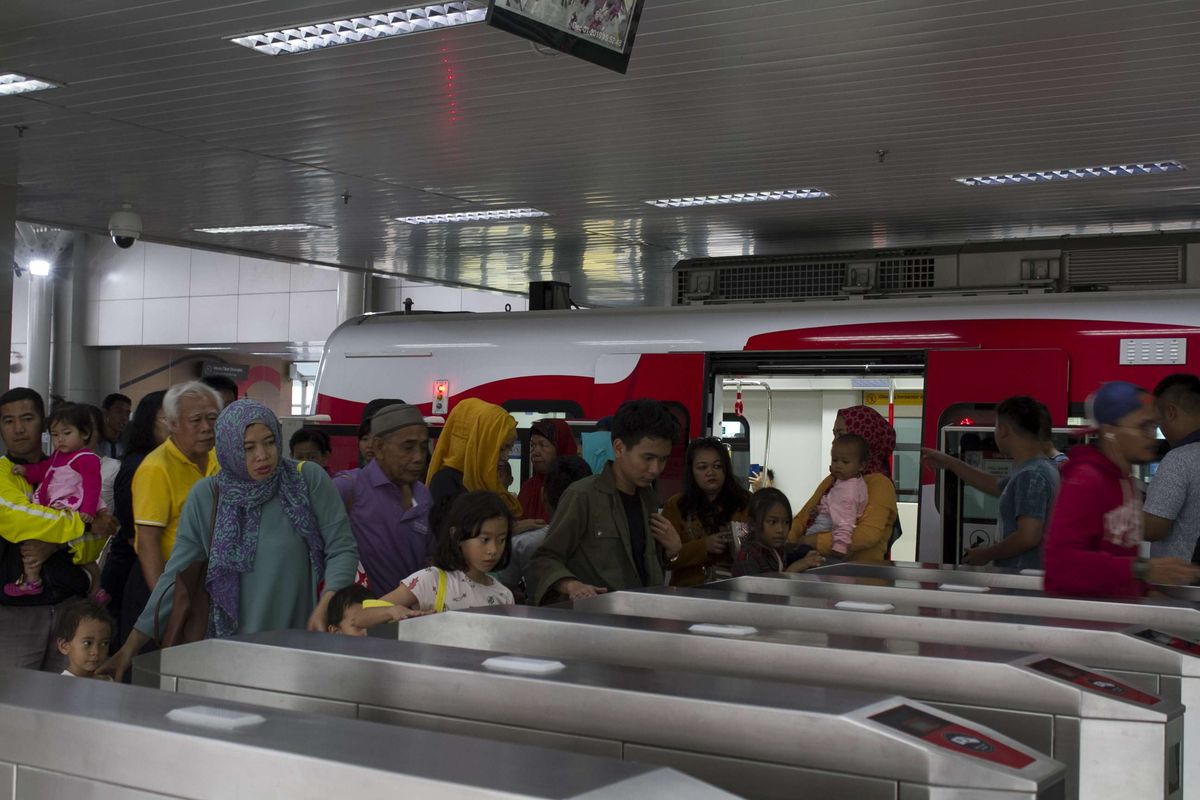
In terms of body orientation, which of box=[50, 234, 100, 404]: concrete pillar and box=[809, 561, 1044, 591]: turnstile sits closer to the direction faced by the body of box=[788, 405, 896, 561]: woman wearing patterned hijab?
the turnstile

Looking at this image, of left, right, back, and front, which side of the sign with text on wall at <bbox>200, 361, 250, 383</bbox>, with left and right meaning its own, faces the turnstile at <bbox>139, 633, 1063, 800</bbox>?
front

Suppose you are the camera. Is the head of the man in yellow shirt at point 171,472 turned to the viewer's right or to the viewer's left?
to the viewer's right

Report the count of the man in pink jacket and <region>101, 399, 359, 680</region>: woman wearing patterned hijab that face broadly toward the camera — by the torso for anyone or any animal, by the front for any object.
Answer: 1

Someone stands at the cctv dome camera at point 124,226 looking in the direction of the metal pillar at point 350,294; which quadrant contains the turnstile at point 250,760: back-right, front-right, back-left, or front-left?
back-right

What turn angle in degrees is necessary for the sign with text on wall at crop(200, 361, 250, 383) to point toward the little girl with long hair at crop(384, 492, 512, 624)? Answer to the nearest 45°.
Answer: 0° — it already faces them

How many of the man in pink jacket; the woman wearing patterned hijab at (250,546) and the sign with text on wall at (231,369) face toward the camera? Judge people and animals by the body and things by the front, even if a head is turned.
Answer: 2

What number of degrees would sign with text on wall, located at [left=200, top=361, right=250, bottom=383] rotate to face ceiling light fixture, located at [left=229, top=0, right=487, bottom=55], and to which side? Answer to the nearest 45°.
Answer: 0° — it already faces it

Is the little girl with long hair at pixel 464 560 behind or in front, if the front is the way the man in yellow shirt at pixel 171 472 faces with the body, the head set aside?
in front

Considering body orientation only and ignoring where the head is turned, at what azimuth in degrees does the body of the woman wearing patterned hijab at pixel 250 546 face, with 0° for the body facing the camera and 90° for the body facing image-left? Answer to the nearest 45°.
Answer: approximately 0°

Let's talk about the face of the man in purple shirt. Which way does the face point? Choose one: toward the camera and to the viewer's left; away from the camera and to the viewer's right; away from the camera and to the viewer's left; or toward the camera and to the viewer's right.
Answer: toward the camera and to the viewer's right
